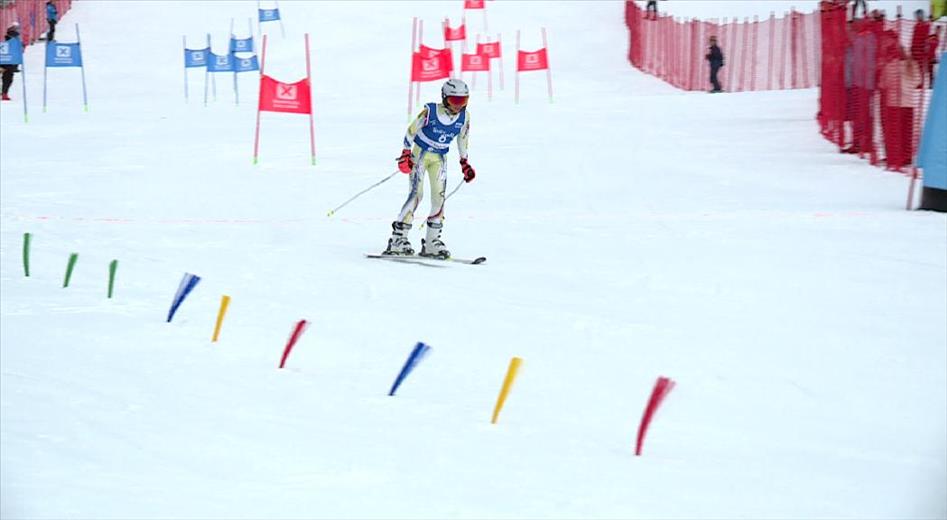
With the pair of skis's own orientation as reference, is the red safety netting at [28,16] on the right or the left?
on its left

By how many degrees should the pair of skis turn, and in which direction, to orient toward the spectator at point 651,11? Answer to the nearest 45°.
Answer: approximately 90° to its left

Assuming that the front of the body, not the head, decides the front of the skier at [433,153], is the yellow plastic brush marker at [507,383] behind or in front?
in front

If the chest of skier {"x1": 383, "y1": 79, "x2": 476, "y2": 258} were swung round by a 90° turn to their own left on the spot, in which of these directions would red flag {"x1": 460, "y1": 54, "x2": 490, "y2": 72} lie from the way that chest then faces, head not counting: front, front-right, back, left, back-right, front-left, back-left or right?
front-left

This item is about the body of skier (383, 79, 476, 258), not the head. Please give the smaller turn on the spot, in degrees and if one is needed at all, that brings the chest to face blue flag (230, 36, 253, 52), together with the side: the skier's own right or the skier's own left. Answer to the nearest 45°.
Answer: approximately 135° to the skier's own left

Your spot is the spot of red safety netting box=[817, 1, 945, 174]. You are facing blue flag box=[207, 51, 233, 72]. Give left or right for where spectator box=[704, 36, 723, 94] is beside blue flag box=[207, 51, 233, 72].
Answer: right

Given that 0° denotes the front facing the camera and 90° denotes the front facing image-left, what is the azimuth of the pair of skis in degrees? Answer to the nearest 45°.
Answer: approximately 270°

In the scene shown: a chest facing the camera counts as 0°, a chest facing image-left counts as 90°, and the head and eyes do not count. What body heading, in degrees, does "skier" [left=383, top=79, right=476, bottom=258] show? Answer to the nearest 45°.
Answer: approximately 315°

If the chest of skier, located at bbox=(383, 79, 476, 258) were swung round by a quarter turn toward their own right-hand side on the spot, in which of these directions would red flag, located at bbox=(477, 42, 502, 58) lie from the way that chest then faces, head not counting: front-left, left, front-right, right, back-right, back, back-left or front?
back-right

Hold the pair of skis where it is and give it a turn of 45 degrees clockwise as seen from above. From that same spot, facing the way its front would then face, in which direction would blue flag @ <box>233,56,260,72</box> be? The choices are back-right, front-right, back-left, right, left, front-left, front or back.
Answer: back-left

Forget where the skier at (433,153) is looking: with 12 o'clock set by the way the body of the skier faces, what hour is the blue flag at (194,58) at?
The blue flag is roughly at 7 o'clock from the skier.

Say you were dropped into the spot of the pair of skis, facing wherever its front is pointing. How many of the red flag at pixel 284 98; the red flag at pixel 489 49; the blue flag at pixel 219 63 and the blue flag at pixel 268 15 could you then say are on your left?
4

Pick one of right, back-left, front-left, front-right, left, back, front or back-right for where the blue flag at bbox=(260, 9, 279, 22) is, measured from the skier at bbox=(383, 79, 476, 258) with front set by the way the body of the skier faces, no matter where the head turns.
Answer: back-left
